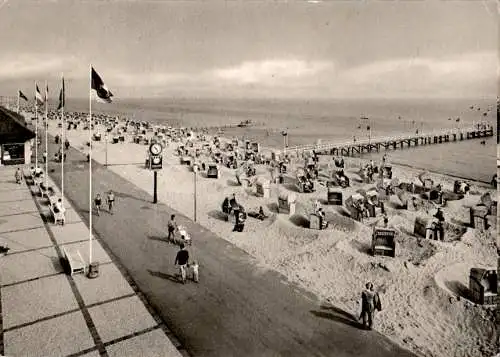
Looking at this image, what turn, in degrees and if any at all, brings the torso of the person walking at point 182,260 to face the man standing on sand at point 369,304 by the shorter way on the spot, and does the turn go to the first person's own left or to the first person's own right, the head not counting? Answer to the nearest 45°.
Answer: approximately 135° to the first person's own right

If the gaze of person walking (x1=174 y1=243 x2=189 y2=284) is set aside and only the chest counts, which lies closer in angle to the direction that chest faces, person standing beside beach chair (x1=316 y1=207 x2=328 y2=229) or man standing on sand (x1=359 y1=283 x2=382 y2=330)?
the person standing beside beach chair

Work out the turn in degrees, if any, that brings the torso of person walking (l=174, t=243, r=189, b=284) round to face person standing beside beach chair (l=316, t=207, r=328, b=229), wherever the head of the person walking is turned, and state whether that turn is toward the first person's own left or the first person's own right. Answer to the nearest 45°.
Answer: approximately 45° to the first person's own right

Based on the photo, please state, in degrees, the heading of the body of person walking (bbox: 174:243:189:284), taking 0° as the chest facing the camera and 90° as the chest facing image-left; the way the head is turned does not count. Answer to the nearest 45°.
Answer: approximately 180°

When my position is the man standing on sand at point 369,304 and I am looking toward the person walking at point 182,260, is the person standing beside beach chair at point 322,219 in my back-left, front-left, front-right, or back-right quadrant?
front-right
